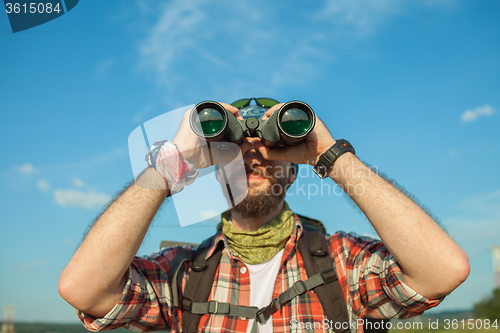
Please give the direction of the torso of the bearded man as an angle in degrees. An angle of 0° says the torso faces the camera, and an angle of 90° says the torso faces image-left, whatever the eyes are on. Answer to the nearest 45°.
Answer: approximately 0°
